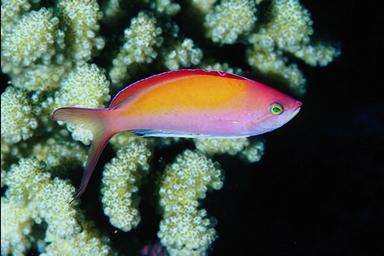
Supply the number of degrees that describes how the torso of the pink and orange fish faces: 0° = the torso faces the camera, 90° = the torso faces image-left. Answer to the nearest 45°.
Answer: approximately 270°
